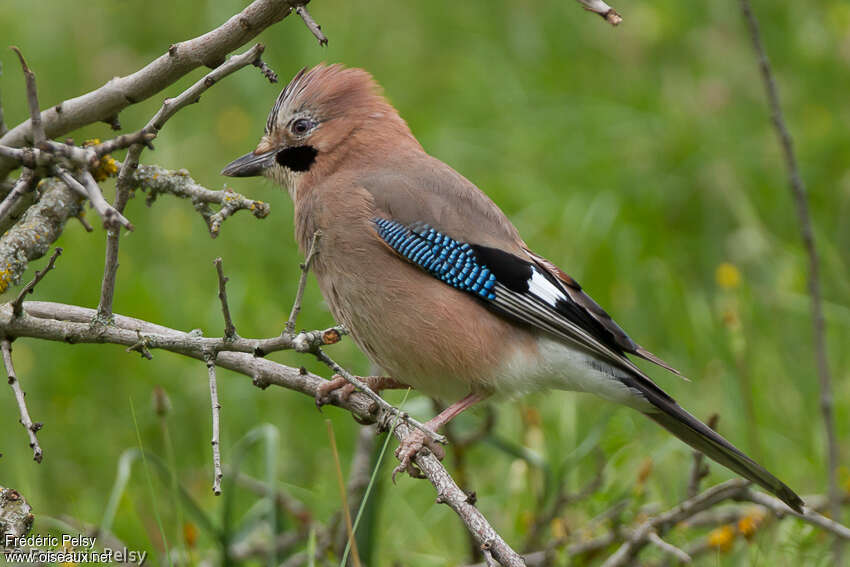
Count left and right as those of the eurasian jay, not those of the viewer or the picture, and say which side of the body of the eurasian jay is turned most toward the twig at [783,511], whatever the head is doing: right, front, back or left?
back

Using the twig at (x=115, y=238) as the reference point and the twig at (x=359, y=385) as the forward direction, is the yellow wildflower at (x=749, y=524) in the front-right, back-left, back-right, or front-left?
front-left

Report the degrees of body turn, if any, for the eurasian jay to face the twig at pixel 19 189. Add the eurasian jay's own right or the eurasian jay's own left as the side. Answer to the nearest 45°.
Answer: approximately 45° to the eurasian jay's own left

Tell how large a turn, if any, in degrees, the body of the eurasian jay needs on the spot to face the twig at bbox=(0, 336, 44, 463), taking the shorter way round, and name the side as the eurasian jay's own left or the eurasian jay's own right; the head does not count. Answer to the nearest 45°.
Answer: approximately 45° to the eurasian jay's own left

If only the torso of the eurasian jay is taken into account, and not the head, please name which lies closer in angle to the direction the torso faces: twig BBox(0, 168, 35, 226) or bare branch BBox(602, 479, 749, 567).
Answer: the twig

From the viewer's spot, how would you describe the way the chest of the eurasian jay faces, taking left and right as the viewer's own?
facing to the left of the viewer

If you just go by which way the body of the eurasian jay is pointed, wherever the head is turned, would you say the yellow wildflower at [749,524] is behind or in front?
behind

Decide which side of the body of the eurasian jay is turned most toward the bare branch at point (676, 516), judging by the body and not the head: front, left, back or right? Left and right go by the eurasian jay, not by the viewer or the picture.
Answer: back

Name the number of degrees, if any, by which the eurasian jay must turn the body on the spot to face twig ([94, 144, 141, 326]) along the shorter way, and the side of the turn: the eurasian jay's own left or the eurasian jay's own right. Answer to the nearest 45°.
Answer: approximately 45° to the eurasian jay's own left
